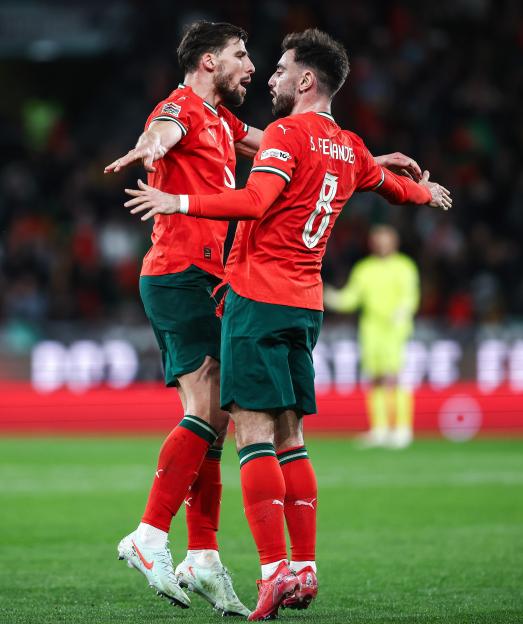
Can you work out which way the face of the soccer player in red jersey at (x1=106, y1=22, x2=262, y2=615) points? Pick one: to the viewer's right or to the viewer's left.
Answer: to the viewer's right

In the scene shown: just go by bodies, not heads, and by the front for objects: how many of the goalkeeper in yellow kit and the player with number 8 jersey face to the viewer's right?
0

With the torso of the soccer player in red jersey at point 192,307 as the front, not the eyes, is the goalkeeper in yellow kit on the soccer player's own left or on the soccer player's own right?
on the soccer player's own left

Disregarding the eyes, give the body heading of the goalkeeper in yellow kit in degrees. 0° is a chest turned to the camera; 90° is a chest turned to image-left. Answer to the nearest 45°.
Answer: approximately 45°

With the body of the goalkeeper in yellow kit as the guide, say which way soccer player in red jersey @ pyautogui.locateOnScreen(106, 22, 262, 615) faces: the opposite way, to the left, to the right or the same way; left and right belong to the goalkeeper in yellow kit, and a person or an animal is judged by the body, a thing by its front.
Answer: to the left

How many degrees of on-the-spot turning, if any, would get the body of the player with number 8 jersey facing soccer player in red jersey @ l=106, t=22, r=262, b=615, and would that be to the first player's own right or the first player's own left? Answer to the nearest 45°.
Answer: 0° — they already face them

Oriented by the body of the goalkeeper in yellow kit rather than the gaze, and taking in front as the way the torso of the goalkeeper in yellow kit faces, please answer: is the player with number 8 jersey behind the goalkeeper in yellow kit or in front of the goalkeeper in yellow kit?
in front

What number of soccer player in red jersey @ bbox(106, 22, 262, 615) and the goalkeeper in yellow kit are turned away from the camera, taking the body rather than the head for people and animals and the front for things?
0

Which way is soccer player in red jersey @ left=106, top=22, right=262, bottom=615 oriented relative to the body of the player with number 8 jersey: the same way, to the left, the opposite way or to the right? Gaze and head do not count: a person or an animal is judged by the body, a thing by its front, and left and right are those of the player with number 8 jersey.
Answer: the opposite way

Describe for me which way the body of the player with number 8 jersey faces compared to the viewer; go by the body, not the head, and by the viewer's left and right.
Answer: facing away from the viewer and to the left of the viewer

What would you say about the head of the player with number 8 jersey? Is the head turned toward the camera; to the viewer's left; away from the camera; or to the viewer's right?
to the viewer's left

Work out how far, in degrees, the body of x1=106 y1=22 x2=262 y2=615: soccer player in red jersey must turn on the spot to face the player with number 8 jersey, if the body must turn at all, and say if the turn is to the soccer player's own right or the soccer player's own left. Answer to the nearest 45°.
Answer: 0° — they already face them
